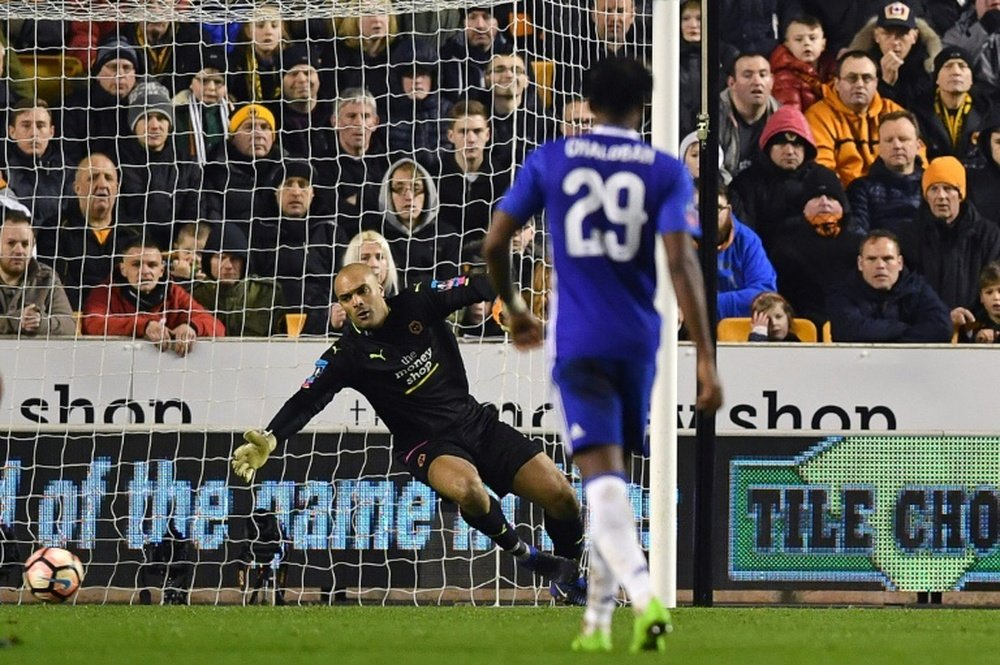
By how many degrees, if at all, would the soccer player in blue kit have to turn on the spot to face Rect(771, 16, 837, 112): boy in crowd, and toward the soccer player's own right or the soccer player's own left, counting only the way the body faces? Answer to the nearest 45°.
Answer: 0° — they already face them

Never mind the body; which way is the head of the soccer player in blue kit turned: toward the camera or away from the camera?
away from the camera

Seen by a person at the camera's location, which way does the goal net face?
facing the viewer

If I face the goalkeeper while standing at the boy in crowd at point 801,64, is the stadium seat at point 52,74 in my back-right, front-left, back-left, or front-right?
front-right

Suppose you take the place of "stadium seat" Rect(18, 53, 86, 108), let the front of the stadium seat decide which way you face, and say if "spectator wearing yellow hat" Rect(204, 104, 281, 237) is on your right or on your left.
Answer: on your left

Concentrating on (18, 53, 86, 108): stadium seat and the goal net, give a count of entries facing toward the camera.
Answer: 2

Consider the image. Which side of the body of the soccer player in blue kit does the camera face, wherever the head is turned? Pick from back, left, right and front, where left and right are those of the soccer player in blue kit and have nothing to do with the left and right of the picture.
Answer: back

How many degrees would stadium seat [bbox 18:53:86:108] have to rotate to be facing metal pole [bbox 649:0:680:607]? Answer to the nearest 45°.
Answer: approximately 45° to its left

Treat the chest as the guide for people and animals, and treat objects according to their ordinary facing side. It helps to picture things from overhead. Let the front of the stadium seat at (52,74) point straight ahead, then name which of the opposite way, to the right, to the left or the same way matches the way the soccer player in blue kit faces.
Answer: the opposite way

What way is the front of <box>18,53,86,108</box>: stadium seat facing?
toward the camera

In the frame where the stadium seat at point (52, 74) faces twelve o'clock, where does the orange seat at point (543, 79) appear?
The orange seat is roughly at 10 o'clock from the stadium seat.
